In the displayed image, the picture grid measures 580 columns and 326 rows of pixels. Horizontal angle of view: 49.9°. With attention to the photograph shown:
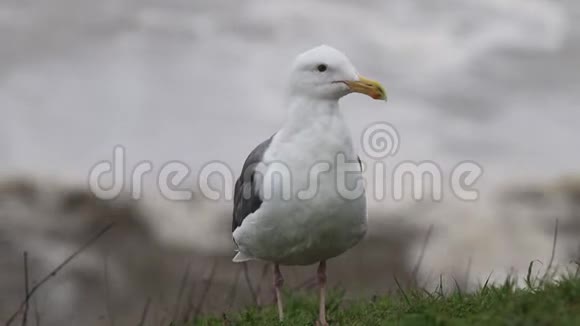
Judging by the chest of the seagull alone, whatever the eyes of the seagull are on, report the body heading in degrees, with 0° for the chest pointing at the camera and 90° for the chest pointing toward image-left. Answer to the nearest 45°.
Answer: approximately 315°
